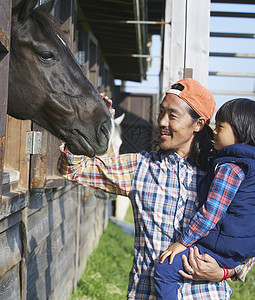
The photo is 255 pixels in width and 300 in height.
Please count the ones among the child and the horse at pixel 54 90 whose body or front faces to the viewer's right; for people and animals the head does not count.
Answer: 1

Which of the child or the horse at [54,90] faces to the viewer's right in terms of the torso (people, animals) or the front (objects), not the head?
the horse

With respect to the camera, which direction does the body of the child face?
to the viewer's left

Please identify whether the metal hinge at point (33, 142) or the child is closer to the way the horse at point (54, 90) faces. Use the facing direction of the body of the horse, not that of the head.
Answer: the child

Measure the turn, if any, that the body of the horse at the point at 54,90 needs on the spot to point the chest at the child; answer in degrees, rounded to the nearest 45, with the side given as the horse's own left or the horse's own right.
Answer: approximately 45° to the horse's own right

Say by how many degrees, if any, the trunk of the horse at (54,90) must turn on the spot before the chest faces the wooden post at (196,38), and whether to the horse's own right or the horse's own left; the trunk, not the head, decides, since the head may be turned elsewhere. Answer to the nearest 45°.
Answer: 0° — it already faces it

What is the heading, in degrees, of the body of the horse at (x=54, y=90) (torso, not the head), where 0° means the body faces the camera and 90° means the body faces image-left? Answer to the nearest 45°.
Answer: approximately 270°

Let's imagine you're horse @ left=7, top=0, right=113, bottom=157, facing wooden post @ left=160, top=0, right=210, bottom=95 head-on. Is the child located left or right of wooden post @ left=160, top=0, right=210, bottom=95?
right

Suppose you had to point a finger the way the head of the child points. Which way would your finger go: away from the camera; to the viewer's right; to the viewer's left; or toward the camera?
to the viewer's left
